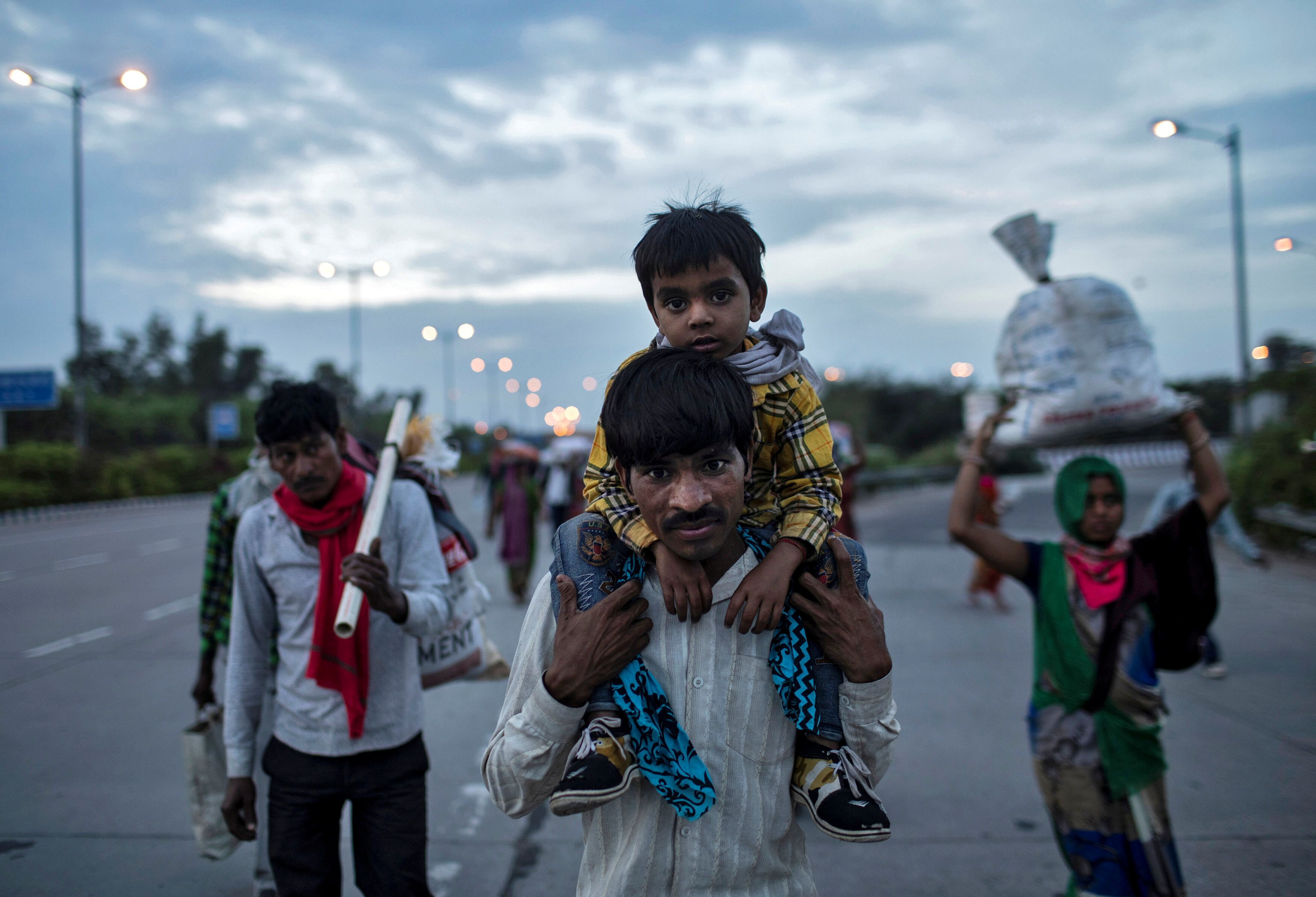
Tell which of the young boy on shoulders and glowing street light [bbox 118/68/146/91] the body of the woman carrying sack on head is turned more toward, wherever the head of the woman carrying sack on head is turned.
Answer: the young boy on shoulders

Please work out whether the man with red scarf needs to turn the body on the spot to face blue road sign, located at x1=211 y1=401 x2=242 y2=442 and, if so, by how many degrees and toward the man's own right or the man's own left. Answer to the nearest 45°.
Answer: approximately 180°

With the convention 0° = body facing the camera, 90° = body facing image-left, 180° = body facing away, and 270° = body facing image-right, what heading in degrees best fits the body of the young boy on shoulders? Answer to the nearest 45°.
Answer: approximately 0°

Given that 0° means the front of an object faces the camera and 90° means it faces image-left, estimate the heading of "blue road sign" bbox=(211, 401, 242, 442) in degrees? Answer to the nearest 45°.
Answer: approximately 0°

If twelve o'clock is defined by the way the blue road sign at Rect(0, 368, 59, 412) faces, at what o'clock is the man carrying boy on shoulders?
The man carrying boy on shoulders is roughly at 12 o'clock from the blue road sign.

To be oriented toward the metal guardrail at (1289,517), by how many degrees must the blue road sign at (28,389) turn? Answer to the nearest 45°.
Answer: approximately 45° to its left
